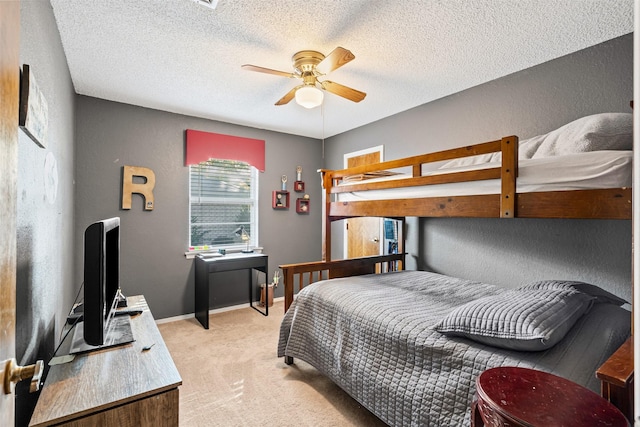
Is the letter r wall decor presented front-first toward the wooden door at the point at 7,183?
yes

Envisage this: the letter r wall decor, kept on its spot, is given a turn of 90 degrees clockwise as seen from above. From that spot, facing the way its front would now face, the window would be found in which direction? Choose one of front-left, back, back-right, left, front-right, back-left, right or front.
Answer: back

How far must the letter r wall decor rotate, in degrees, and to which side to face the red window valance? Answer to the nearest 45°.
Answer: approximately 90° to its left

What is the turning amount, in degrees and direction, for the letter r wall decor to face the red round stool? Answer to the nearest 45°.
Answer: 0° — it already faces it

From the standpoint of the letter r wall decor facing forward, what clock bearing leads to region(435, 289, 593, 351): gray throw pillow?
The gray throw pillow is roughly at 11 o'clock from the letter r wall decor.

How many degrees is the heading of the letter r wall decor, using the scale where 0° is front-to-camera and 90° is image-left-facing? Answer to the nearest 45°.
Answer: approximately 0°

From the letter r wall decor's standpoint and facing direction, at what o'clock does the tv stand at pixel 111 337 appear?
The tv stand is roughly at 12 o'clock from the letter r wall decor.

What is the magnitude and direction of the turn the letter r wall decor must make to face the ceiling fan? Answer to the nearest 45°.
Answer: approximately 45° to its left

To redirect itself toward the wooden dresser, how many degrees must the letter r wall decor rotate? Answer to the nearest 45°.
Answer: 0° — it already faces it
